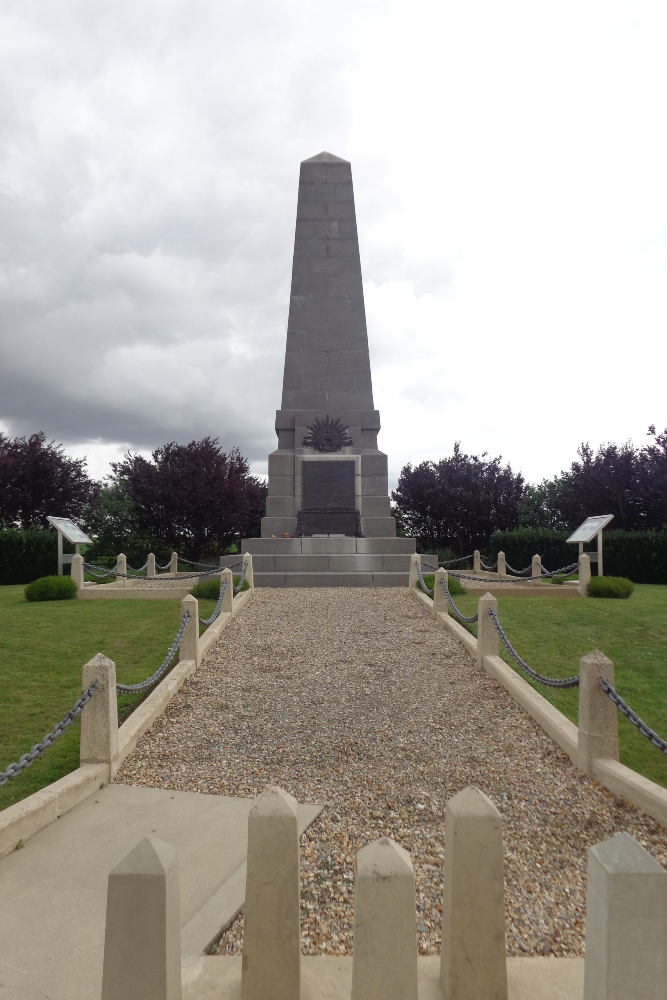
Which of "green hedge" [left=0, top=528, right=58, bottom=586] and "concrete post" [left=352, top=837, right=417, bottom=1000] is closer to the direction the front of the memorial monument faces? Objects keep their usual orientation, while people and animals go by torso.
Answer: the concrete post

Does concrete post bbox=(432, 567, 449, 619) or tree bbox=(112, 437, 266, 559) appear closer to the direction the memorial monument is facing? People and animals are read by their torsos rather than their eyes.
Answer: the concrete post

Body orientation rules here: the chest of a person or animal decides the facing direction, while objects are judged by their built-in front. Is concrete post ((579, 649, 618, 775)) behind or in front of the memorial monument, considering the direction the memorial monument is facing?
in front

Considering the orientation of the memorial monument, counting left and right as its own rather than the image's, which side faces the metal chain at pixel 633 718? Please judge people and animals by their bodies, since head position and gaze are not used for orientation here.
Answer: front

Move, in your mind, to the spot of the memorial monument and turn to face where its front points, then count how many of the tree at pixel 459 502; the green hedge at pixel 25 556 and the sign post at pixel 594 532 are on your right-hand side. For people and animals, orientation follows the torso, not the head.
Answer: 1

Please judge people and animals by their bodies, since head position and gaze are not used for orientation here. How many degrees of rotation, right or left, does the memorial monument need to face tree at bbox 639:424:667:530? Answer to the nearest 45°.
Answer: approximately 90° to its left

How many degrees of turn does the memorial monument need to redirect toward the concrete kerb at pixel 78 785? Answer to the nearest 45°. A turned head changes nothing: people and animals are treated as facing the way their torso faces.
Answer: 0° — it already faces it

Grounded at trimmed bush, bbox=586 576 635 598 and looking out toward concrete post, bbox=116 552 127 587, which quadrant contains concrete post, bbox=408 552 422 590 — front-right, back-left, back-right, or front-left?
front-left

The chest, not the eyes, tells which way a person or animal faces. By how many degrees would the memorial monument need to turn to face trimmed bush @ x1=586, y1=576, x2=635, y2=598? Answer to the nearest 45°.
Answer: approximately 45° to its left

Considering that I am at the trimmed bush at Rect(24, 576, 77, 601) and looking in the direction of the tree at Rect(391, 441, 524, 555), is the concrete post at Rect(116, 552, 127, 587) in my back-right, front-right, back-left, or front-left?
front-left

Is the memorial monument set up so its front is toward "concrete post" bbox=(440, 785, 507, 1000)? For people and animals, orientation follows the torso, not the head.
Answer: yes

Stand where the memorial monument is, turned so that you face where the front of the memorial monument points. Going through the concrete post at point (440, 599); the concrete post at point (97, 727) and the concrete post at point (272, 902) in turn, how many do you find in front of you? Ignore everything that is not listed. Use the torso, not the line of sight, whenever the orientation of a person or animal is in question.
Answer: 3

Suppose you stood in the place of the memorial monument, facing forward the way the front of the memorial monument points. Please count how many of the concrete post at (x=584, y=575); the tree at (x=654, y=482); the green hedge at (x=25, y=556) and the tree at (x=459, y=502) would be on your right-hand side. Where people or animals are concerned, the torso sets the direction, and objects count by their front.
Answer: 1

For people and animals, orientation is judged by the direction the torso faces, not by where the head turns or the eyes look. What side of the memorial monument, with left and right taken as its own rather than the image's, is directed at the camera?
front

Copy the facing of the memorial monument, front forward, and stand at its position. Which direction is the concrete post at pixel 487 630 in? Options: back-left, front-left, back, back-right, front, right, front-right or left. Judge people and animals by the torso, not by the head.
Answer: front

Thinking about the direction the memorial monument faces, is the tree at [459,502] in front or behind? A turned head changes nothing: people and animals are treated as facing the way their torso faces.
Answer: behind

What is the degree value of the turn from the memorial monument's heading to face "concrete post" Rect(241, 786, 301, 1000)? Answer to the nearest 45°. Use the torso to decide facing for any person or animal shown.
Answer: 0° — it already faces it
